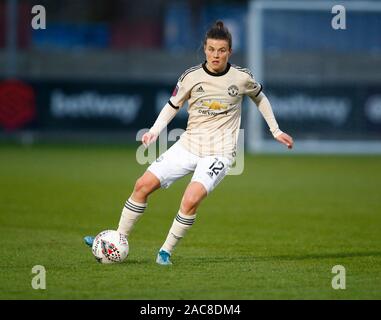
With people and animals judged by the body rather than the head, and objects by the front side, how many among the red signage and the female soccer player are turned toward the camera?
2

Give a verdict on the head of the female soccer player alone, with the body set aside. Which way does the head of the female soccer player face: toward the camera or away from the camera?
toward the camera

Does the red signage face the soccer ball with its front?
yes

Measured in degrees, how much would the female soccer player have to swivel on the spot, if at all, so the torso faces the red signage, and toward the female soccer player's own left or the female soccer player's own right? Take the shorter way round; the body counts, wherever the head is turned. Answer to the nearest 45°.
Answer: approximately 180°

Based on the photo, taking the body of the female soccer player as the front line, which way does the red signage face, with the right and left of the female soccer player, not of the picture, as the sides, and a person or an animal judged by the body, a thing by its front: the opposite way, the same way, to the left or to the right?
the same way

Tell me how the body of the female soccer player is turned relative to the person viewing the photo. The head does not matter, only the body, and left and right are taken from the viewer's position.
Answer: facing the viewer

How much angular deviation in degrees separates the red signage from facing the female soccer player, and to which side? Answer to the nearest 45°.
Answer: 0° — it already faces them

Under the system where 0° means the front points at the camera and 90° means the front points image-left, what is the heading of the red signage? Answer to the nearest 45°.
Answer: approximately 0°
